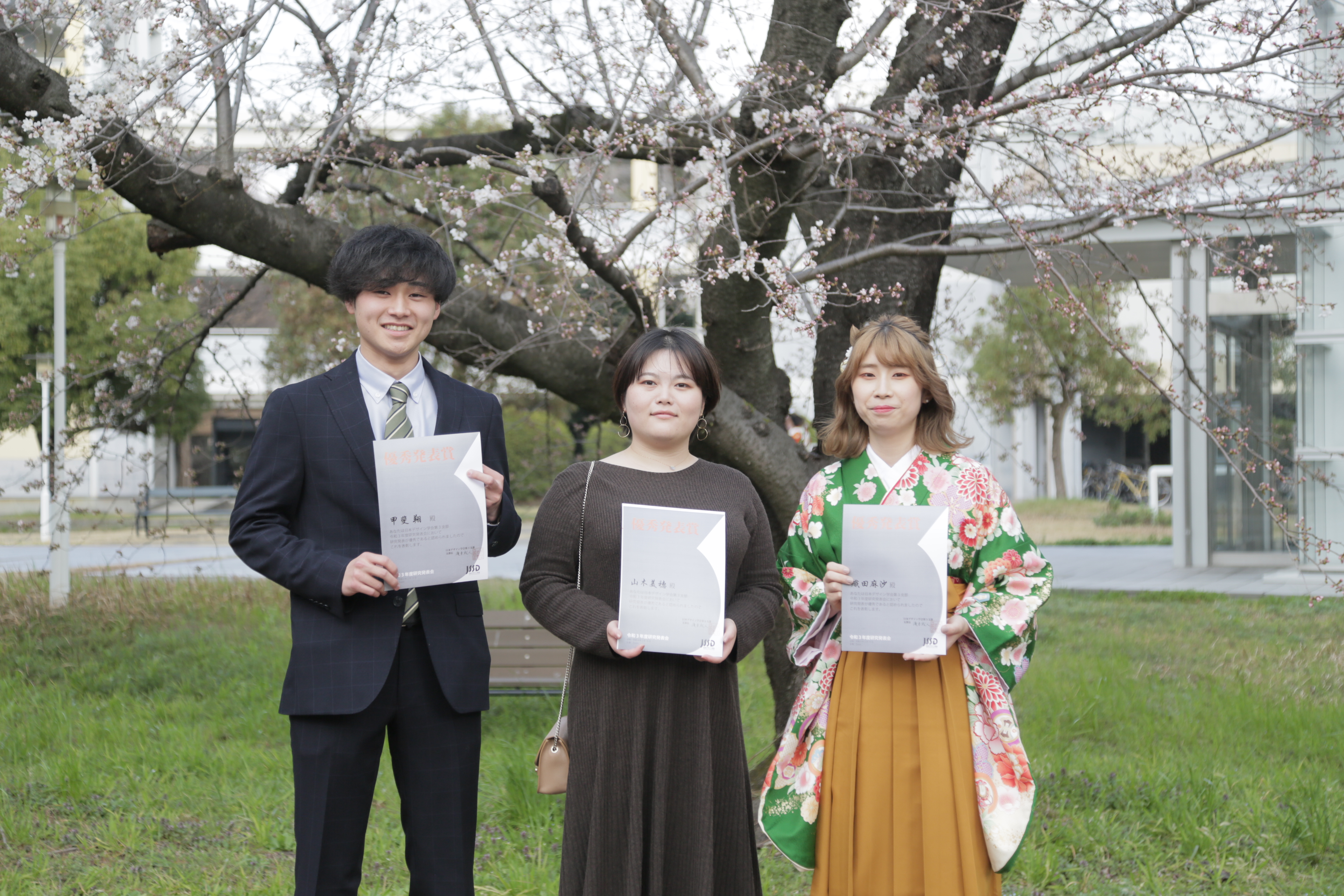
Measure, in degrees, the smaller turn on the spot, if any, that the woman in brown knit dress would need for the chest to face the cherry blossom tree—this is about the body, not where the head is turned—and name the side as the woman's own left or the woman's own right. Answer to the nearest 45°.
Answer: approximately 180°

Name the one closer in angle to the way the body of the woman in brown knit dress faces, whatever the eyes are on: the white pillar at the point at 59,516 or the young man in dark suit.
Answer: the young man in dark suit

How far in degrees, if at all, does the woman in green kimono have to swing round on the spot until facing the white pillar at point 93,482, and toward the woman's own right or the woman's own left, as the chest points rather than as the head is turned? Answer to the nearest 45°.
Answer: approximately 135° to the woman's own right

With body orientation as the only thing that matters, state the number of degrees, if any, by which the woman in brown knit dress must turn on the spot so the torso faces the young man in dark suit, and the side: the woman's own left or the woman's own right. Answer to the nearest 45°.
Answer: approximately 90° to the woman's own right

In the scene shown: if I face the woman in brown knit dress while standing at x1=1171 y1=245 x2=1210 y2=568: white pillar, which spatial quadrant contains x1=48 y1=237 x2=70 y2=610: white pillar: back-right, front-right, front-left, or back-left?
front-right

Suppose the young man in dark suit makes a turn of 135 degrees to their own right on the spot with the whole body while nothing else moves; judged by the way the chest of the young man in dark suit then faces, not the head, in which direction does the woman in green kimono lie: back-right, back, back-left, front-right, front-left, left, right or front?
back-right

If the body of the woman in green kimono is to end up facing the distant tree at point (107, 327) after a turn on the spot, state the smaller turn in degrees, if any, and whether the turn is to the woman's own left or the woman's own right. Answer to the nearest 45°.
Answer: approximately 135° to the woman's own right

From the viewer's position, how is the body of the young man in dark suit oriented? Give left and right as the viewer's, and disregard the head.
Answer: facing the viewer

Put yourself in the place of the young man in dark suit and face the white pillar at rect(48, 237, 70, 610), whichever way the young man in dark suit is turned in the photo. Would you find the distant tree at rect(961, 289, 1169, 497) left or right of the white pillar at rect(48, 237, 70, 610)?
right

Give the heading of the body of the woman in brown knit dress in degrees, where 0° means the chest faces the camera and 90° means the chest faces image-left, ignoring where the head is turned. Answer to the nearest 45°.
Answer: approximately 0°
